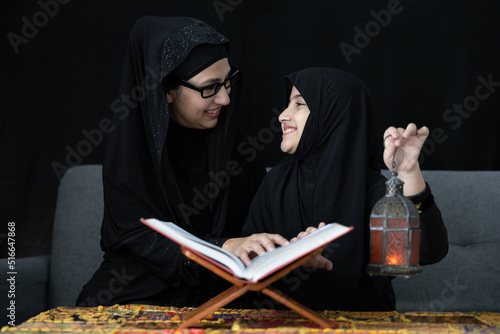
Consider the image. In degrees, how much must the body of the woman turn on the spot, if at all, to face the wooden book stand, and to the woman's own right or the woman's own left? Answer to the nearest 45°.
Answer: approximately 45° to the woman's own right

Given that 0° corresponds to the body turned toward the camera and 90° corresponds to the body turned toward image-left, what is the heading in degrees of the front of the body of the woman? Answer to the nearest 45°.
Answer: approximately 315°

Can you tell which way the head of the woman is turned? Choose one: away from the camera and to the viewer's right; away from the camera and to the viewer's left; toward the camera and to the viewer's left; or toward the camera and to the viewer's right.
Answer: toward the camera and to the viewer's right

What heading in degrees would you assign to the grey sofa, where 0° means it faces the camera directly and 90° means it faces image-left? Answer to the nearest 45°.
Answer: approximately 0°

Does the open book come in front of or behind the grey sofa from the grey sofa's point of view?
in front
